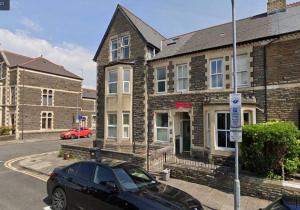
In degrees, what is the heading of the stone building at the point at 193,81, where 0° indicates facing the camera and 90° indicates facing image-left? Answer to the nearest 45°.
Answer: approximately 45°

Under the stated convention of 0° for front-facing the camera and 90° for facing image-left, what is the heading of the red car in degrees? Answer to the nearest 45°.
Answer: approximately 45°

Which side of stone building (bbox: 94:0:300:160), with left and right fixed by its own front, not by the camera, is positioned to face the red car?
right

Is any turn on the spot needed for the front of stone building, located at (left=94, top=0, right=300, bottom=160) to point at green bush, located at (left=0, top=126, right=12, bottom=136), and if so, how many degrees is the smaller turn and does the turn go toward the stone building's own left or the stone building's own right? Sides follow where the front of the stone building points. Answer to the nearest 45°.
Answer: approximately 90° to the stone building's own right

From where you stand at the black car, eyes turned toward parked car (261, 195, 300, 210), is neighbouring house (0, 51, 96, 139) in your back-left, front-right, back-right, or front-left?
back-left

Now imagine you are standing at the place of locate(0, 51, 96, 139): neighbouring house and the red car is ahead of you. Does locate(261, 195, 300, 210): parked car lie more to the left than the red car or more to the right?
right
